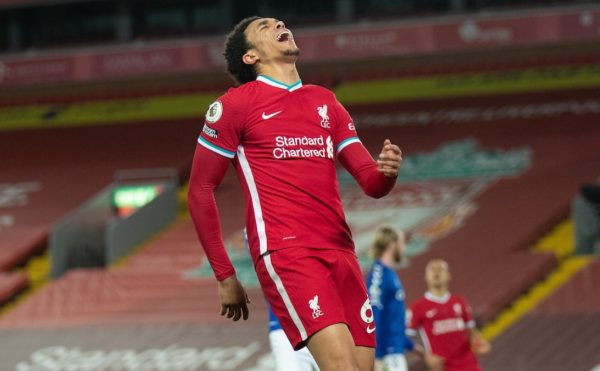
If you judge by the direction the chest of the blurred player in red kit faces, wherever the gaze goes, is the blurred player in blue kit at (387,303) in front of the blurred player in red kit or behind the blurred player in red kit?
in front

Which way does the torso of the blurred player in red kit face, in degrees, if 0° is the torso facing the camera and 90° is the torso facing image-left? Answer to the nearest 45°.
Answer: approximately 0°

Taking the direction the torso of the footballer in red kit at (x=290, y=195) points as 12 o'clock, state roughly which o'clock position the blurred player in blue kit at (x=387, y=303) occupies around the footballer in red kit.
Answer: The blurred player in blue kit is roughly at 8 o'clock from the footballer in red kit.

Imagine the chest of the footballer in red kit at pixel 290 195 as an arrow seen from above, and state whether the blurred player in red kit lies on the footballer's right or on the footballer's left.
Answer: on the footballer's left

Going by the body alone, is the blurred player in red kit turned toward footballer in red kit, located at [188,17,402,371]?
yes
